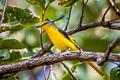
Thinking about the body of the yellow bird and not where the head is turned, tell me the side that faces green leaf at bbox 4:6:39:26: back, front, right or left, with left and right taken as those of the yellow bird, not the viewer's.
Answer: front

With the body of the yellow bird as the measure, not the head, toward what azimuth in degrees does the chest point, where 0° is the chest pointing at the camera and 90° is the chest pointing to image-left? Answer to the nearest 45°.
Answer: approximately 90°

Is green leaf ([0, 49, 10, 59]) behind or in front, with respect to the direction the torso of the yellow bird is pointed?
in front

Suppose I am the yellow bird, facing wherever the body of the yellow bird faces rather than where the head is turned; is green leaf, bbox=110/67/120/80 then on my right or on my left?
on my left
